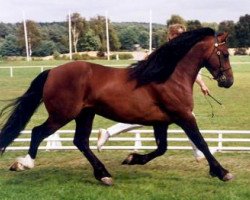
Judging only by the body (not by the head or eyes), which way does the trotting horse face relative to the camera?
to the viewer's right
